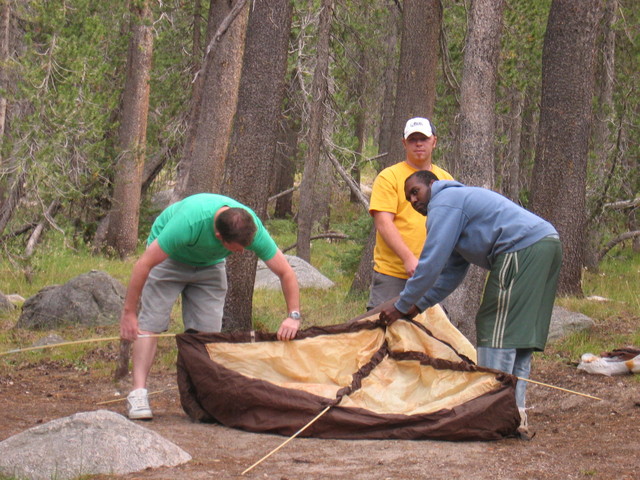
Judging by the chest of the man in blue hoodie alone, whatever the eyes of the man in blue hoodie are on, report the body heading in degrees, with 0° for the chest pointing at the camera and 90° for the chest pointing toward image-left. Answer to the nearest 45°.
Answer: approximately 90°

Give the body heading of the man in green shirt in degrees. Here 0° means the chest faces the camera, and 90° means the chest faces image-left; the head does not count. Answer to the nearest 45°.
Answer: approximately 315°

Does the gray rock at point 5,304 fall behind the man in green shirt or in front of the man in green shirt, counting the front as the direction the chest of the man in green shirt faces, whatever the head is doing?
behind

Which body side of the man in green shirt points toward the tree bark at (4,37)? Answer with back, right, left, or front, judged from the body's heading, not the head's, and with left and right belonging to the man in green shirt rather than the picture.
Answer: back

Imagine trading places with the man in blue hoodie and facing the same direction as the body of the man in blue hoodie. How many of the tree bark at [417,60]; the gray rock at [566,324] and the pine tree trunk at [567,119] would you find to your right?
3

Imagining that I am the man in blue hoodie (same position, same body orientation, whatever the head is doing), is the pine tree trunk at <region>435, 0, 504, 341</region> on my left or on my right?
on my right

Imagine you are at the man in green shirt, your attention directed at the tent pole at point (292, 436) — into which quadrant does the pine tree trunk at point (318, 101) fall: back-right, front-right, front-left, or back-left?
back-left

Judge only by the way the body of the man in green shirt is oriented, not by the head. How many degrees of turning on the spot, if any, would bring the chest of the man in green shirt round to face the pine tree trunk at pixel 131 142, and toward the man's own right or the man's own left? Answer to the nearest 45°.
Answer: approximately 135° to the man's own left

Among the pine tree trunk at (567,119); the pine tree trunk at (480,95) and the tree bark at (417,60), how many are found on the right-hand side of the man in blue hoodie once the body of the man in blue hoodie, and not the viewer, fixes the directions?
3

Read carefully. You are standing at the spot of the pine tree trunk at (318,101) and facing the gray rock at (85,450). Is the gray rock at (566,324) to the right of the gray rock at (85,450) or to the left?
left

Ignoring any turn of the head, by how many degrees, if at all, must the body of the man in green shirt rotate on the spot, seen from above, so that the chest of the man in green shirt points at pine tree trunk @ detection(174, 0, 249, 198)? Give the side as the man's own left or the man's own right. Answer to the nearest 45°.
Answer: approximately 135° to the man's own left
